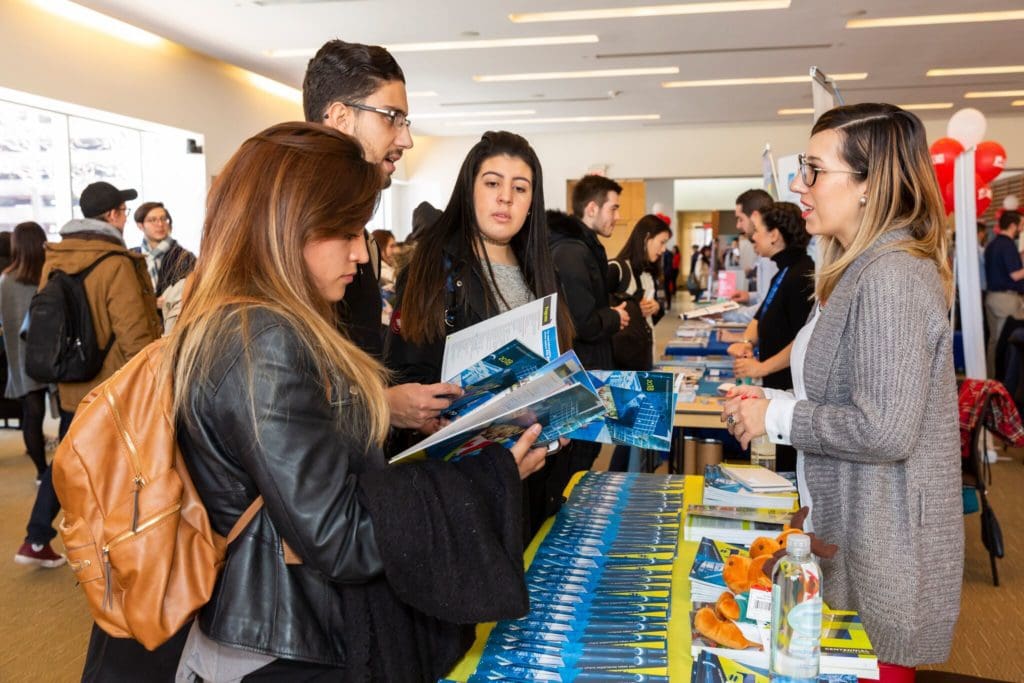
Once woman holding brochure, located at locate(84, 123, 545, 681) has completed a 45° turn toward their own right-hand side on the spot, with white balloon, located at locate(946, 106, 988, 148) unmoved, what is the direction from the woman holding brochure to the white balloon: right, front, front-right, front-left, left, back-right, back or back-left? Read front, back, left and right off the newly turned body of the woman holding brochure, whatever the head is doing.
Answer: left

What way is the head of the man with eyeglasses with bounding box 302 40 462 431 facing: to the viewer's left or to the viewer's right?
to the viewer's right

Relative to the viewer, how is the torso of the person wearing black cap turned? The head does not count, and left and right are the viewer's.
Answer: facing away from the viewer and to the right of the viewer

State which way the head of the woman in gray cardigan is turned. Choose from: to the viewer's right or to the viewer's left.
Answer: to the viewer's left

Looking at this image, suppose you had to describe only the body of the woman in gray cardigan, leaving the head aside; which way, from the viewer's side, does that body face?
to the viewer's left

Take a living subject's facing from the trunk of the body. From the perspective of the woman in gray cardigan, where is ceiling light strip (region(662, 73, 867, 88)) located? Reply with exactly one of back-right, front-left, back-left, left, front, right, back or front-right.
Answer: right

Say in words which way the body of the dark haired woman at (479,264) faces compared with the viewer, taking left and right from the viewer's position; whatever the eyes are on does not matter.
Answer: facing the viewer and to the right of the viewer

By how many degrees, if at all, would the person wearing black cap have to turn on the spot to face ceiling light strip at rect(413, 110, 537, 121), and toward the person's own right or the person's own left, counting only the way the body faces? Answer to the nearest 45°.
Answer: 0° — they already face it

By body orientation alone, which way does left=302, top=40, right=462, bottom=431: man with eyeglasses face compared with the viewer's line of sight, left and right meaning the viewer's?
facing to the right of the viewer

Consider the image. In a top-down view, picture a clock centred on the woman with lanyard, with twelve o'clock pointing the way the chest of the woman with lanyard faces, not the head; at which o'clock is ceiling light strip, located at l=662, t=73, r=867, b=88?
The ceiling light strip is roughly at 3 o'clock from the woman with lanyard.

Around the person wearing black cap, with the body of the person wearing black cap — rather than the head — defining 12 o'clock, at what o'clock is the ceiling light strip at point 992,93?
The ceiling light strip is roughly at 1 o'clock from the person wearing black cap.

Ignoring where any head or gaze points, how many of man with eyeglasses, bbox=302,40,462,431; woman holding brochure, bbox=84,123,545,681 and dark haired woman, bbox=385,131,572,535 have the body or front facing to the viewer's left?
0

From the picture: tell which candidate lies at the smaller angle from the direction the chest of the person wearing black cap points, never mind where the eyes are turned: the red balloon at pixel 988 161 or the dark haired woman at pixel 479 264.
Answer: the red balloon

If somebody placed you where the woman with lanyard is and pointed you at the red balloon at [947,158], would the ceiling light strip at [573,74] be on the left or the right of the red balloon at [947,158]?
left

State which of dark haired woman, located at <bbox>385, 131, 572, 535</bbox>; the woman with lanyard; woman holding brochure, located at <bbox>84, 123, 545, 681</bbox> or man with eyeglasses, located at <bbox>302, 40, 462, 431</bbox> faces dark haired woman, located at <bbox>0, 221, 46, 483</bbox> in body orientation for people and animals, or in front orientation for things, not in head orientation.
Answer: the woman with lanyard

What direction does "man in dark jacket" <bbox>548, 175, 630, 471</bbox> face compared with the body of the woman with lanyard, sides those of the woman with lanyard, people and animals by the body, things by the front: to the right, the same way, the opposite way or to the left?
the opposite way

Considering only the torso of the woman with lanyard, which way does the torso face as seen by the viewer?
to the viewer's left
